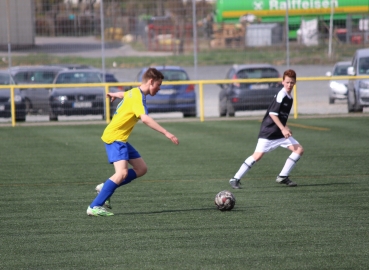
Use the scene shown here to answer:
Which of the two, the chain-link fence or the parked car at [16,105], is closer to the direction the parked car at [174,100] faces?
the chain-link fence

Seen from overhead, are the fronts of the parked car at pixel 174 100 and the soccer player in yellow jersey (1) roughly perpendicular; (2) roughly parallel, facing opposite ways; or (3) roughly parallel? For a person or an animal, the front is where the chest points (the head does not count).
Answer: roughly perpendicular

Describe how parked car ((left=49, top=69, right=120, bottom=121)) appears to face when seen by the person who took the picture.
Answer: facing the viewer

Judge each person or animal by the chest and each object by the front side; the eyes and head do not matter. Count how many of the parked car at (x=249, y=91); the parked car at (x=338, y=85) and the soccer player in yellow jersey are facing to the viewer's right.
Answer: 1

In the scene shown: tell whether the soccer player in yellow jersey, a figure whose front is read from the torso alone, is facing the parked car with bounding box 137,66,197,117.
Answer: no

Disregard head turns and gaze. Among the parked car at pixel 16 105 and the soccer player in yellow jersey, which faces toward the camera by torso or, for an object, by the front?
the parked car

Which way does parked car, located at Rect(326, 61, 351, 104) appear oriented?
toward the camera

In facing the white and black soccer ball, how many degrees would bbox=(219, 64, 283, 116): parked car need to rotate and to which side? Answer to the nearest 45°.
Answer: approximately 135° to its left

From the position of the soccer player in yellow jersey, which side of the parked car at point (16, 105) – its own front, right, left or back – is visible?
front

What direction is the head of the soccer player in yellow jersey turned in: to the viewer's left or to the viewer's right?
to the viewer's right

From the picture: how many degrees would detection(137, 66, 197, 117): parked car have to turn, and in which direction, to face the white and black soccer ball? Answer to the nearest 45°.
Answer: approximately 180°

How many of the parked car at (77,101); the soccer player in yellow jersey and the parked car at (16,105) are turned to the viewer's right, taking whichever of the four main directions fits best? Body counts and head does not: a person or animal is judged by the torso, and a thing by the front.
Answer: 1

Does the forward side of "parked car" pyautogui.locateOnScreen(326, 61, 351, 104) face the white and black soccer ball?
yes

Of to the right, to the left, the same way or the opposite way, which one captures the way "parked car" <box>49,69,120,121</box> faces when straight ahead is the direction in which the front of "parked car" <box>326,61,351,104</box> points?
the same way

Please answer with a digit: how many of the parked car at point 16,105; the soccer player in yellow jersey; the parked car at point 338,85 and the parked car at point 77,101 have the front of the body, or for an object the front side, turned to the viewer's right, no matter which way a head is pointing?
1
